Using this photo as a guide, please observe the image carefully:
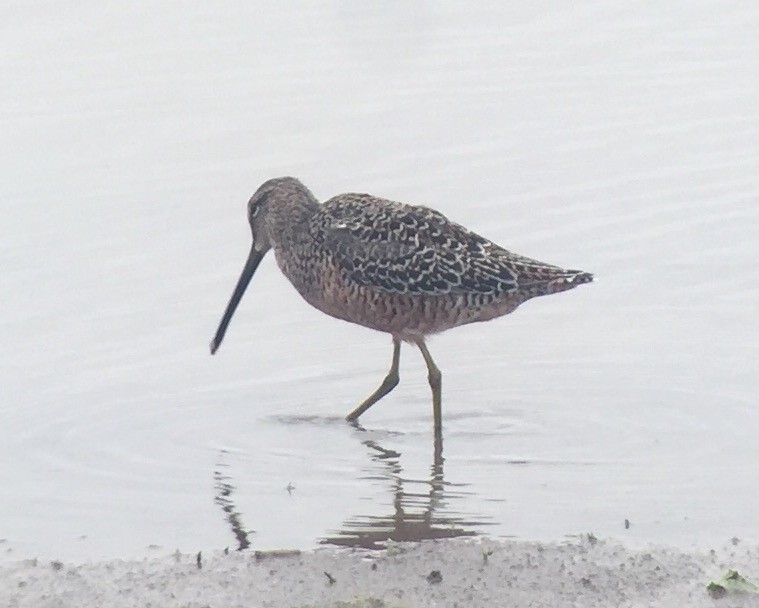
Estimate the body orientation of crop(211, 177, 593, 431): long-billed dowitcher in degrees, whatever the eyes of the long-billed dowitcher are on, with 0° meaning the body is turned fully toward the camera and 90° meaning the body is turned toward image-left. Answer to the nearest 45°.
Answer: approximately 90°

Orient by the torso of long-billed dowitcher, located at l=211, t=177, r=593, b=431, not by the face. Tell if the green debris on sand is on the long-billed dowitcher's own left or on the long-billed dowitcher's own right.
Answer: on the long-billed dowitcher's own left
